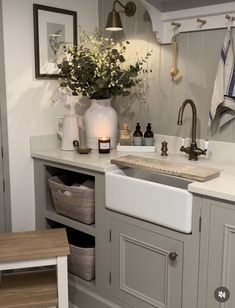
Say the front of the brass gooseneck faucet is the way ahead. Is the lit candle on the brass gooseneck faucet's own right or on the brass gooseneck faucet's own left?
on the brass gooseneck faucet's own right

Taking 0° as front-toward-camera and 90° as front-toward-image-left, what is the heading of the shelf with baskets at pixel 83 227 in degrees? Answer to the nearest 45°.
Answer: approximately 45°

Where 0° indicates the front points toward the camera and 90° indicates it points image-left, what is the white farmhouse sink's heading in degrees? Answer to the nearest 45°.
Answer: approximately 45°

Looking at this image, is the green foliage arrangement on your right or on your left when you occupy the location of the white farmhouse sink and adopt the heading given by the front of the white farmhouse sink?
on your right

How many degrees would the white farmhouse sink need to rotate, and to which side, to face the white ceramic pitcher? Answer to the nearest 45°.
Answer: approximately 90° to its right
